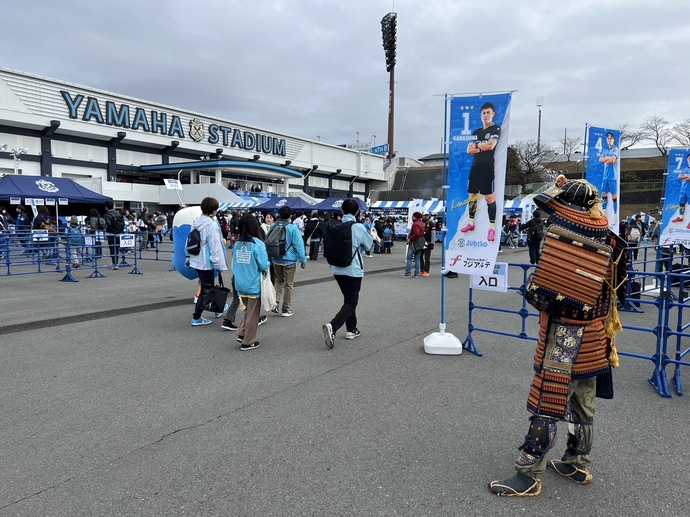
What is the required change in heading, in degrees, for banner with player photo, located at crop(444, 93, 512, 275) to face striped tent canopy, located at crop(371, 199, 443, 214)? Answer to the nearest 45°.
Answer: approximately 180°

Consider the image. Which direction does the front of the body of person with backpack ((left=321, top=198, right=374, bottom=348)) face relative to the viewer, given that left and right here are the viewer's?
facing away from the viewer and to the right of the viewer

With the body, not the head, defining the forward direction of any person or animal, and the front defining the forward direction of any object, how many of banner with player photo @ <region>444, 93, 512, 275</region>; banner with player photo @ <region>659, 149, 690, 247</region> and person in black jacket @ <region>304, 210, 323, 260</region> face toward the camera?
2

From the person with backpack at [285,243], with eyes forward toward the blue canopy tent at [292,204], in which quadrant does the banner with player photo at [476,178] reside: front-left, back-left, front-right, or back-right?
back-right

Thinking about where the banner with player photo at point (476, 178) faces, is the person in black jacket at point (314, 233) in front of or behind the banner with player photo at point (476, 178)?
behind

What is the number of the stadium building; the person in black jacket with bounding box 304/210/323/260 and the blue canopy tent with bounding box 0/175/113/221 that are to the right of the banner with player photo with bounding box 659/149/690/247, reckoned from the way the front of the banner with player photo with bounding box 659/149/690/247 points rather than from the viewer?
3

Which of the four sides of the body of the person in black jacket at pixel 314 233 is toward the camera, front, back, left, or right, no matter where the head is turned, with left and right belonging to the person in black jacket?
back

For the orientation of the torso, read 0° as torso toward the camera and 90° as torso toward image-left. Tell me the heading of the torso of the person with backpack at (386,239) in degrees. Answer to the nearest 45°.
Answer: approximately 180°

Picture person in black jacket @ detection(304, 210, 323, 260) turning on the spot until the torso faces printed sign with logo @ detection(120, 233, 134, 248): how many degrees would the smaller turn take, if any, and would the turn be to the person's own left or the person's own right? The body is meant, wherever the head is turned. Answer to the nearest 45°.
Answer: approximately 135° to the person's own left

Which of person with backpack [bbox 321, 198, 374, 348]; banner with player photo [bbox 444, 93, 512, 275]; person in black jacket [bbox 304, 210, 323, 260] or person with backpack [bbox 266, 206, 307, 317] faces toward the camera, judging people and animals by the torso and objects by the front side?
the banner with player photo
